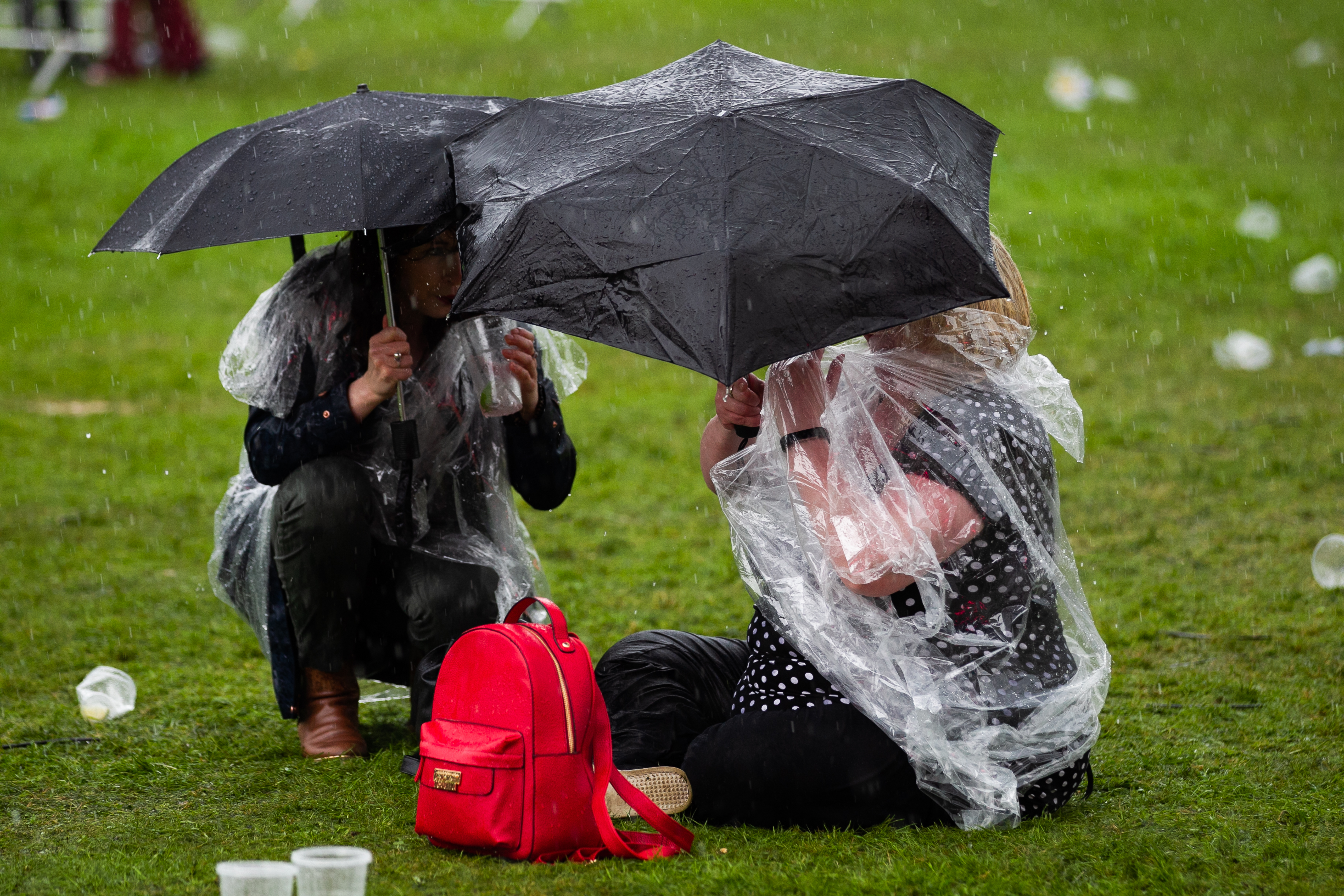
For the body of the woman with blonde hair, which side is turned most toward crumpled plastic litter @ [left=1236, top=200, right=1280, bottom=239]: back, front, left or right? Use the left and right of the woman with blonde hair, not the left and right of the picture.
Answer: right

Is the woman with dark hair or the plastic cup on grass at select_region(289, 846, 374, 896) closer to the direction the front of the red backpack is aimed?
the plastic cup on grass

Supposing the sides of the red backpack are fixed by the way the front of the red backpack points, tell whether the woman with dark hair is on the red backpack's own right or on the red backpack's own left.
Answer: on the red backpack's own right

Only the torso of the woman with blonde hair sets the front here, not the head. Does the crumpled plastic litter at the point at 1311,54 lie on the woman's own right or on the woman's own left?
on the woman's own right

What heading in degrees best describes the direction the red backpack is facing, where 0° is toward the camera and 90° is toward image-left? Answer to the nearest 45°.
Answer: approximately 45°

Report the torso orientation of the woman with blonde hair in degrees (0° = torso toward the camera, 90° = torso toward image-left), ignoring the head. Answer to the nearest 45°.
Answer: approximately 90°
